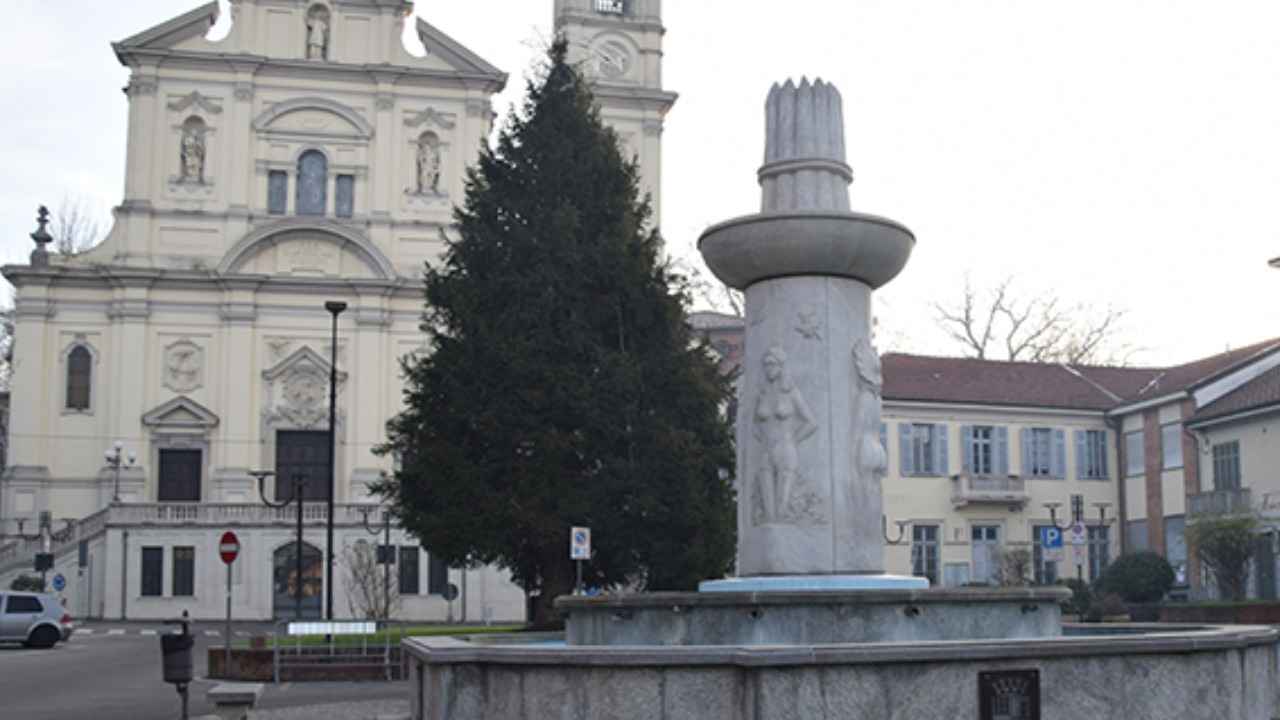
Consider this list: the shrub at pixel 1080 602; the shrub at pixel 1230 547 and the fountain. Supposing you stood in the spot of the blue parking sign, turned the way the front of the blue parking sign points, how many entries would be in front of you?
1

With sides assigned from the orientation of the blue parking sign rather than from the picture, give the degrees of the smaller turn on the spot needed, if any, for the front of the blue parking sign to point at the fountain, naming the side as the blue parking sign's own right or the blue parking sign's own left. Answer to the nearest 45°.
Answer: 0° — it already faces it

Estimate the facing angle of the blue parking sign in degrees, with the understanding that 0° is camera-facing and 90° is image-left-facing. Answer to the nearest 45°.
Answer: approximately 0°

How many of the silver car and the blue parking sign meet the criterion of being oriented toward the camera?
1
